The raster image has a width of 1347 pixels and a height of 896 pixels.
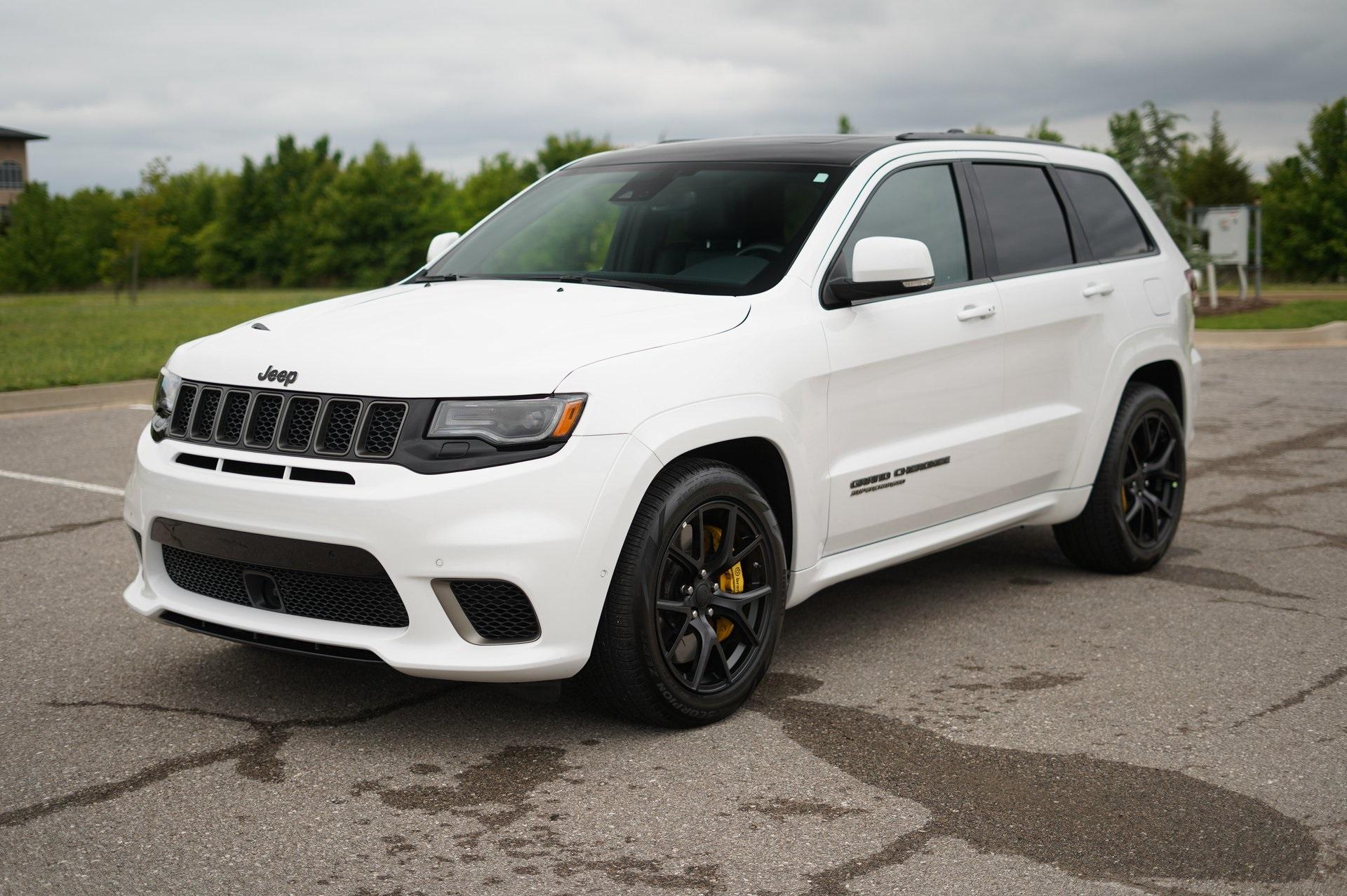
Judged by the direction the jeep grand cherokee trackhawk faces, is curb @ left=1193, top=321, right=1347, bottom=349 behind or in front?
behind

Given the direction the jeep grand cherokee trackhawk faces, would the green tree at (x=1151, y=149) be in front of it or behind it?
behind

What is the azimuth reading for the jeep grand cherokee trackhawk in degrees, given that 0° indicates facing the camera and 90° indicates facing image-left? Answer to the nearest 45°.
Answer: approximately 45°

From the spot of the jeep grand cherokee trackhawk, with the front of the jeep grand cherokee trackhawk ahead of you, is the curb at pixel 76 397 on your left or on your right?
on your right
